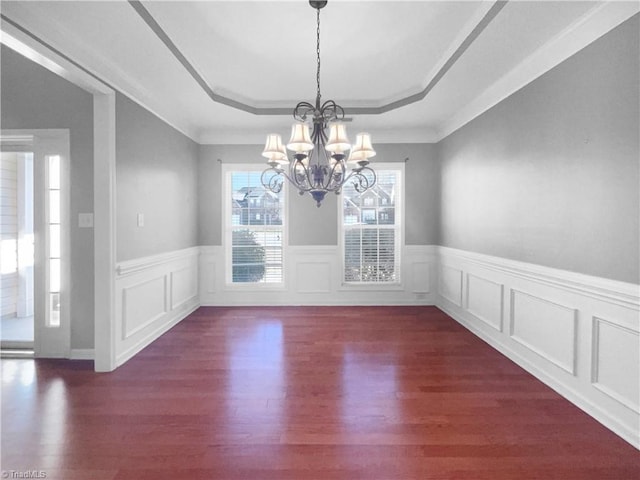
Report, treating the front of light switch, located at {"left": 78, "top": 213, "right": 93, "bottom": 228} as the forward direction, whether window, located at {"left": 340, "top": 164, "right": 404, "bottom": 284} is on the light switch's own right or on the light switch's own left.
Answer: on the light switch's own left

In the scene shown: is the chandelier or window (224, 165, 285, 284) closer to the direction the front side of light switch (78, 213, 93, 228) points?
the chandelier

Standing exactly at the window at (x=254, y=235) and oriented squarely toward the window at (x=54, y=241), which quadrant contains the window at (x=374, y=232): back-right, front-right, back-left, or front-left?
back-left
